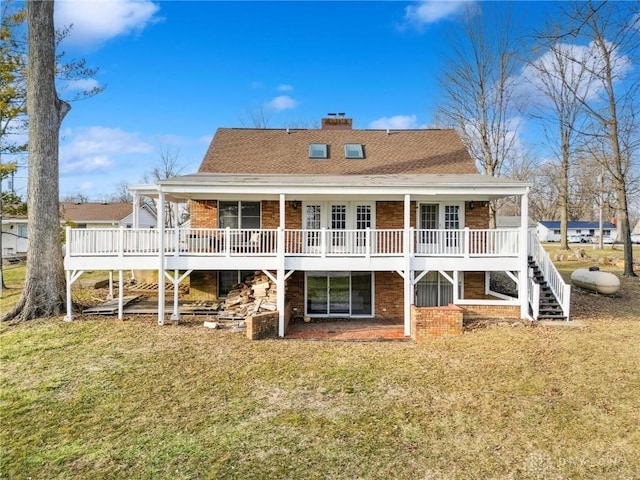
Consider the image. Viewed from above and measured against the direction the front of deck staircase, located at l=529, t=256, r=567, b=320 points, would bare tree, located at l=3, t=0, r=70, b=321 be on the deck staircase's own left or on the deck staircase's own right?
on the deck staircase's own right

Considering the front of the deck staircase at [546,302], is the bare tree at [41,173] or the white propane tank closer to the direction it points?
the bare tree

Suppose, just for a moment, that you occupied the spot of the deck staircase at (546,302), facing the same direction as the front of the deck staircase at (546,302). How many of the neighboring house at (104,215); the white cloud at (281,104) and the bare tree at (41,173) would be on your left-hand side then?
0

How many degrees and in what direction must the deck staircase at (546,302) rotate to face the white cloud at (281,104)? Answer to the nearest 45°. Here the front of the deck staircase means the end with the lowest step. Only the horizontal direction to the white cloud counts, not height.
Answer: approximately 135° to its right

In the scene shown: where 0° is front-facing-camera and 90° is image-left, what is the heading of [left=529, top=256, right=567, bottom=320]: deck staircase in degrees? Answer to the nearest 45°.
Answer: approximately 0°
